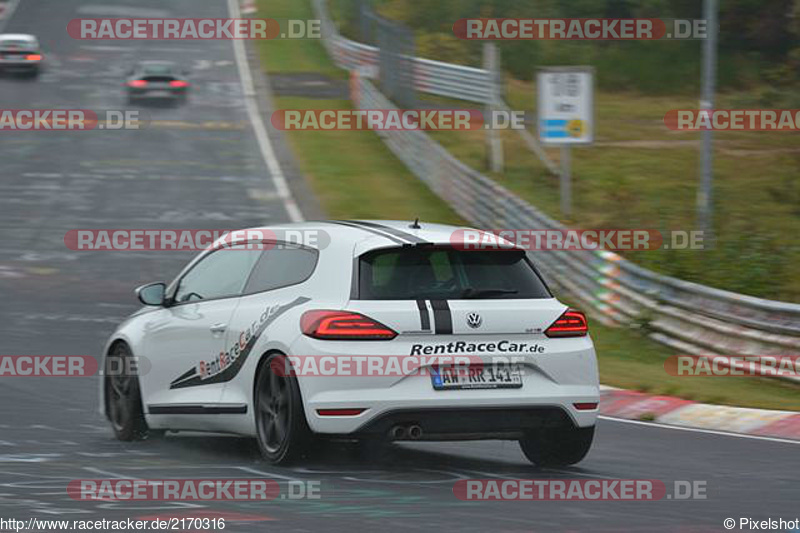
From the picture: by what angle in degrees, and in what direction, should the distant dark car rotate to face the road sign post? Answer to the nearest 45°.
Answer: approximately 180°

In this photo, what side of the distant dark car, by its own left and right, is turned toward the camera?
back

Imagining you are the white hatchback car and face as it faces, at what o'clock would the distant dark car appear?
The distant dark car is roughly at 1 o'clock from the white hatchback car.

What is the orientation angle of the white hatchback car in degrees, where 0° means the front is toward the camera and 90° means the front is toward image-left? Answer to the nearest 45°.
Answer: approximately 135°

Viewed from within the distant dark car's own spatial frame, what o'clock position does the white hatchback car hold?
The white hatchback car is roughly at 6 o'clock from the distant dark car.

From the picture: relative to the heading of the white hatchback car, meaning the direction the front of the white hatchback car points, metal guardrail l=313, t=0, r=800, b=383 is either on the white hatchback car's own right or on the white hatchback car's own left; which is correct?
on the white hatchback car's own right

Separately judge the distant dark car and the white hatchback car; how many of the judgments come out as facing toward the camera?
0

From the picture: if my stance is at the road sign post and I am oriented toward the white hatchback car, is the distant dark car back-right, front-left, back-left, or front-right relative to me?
back-right

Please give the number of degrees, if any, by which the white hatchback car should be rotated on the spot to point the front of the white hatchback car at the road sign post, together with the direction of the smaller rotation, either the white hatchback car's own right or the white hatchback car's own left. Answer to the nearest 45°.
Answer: approximately 45° to the white hatchback car's own right

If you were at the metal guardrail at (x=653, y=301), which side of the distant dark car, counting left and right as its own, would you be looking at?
back

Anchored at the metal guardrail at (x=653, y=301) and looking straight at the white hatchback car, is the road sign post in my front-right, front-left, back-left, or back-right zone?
back-right
